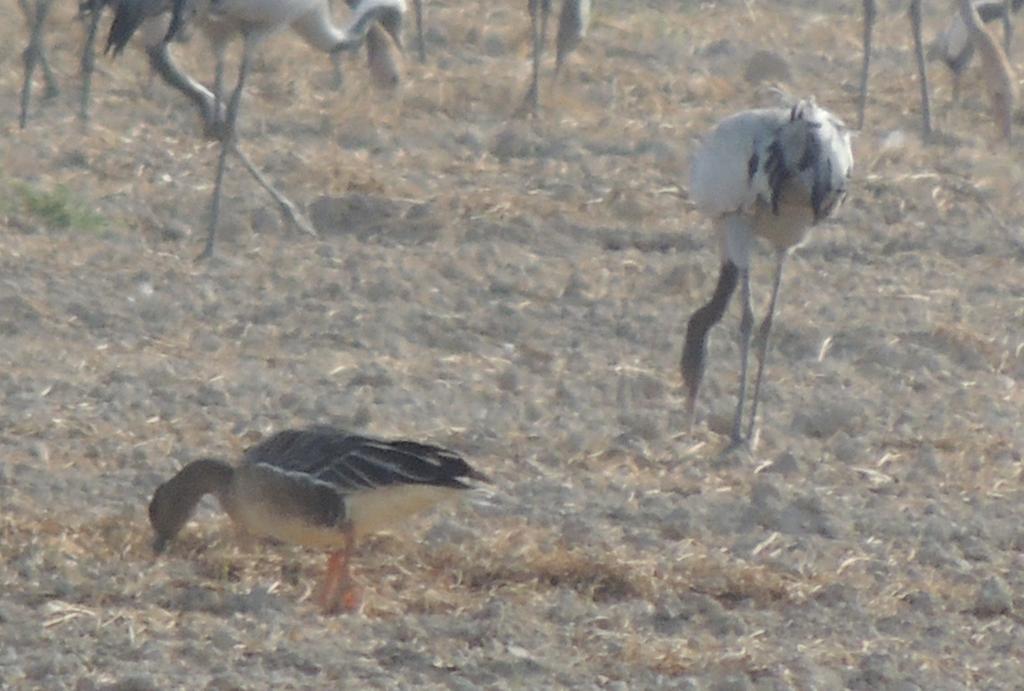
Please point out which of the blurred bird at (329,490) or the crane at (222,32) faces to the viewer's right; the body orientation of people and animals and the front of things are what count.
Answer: the crane

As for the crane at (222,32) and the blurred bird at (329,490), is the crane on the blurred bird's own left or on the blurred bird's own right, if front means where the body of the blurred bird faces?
on the blurred bird's own right

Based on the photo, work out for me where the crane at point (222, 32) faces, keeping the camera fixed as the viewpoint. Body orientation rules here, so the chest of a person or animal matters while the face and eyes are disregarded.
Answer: facing to the right of the viewer

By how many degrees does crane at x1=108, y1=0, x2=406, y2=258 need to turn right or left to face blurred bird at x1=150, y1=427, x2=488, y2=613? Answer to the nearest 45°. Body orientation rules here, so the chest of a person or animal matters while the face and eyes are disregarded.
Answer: approximately 90° to its right

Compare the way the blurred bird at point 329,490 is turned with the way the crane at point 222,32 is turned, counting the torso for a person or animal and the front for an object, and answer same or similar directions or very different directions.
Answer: very different directions

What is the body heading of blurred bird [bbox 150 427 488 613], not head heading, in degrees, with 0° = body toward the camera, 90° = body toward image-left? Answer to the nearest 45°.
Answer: approximately 90°

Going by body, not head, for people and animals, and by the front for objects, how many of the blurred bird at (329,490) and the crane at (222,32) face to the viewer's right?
1
